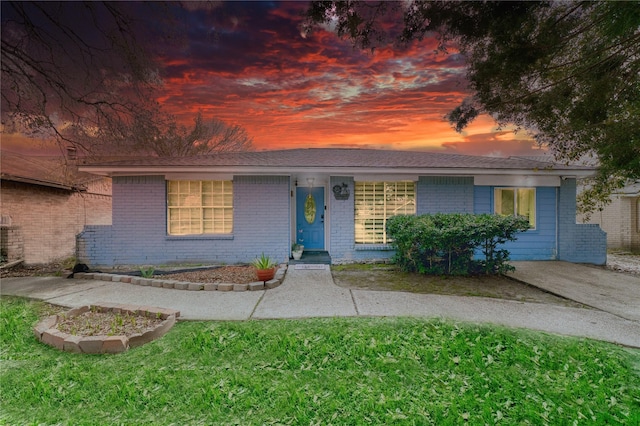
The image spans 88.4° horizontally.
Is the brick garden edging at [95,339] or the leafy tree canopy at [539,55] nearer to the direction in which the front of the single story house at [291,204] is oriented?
the brick garden edging

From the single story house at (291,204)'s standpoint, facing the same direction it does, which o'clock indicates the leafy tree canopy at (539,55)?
The leafy tree canopy is roughly at 10 o'clock from the single story house.

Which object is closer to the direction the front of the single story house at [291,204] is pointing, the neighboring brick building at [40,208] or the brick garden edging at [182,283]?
the brick garden edging

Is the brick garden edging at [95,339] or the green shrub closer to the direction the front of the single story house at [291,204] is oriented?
the brick garden edging

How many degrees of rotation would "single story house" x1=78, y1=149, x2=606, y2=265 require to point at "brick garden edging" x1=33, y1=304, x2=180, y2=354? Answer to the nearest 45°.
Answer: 0° — it already faces it

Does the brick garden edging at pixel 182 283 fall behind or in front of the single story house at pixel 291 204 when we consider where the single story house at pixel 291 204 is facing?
in front

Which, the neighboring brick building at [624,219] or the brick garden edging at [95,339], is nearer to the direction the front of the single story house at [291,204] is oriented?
the brick garden edging

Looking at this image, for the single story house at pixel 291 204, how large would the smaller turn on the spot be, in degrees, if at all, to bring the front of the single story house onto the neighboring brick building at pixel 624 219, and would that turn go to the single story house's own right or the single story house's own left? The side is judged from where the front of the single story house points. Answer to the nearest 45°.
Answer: approximately 90° to the single story house's own left

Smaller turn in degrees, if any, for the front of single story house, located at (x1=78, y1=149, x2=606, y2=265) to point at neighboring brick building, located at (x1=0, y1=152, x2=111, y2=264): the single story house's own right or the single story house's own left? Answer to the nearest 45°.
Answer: approximately 90° to the single story house's own right

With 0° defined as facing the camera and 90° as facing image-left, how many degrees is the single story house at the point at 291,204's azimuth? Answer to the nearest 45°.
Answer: approximately 0°
